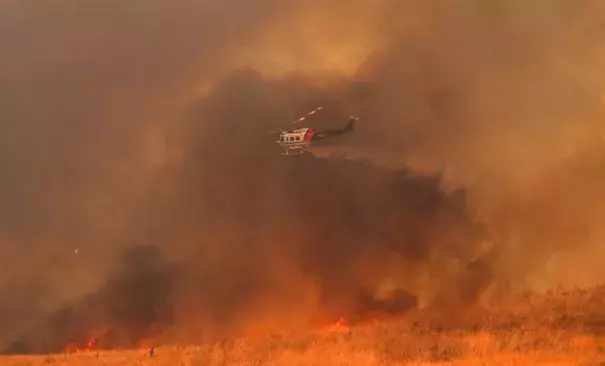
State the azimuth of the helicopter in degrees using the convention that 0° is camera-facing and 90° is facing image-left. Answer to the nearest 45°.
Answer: approximately 90°
